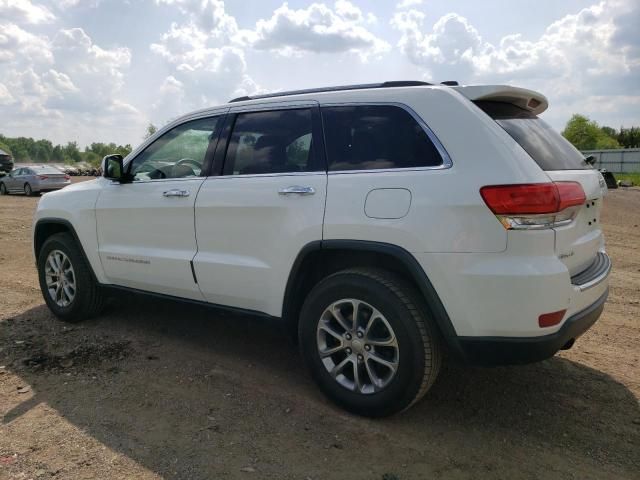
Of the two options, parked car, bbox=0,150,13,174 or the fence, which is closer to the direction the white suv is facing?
the parked car

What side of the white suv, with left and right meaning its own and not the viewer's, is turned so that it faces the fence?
right

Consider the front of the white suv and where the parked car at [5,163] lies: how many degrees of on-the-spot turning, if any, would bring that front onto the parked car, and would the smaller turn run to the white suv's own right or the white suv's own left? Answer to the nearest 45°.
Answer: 0° — it already faces it

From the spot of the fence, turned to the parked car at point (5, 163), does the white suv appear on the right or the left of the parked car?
left

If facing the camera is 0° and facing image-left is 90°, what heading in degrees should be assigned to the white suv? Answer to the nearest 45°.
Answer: approximately 135°

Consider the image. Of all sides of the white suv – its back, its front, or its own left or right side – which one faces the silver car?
front
